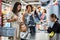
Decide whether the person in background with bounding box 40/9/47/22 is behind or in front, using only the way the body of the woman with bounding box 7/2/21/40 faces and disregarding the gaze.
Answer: in front

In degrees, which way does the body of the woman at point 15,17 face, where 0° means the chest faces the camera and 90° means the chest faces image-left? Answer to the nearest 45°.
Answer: approximately 315°

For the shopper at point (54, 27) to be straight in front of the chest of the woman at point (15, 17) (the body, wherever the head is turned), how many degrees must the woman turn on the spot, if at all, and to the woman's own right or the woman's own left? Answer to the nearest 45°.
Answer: approximately 45° to the woman's own left
